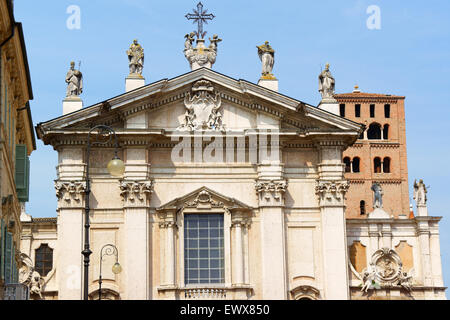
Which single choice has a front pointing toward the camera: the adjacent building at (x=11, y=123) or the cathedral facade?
the cathedral facade

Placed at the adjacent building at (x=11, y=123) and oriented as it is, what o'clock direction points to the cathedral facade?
The cathedral facade is roughly at 10 o'clock from the adjacent building.

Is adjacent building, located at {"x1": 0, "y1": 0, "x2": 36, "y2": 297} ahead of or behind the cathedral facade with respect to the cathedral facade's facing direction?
ahead

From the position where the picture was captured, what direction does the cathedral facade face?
facing the viewer

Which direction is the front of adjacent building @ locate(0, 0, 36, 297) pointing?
to the viewer's right

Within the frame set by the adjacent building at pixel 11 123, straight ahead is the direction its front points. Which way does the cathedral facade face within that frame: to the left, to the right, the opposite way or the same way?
to the right

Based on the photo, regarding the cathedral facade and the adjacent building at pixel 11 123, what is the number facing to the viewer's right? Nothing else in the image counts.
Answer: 1
